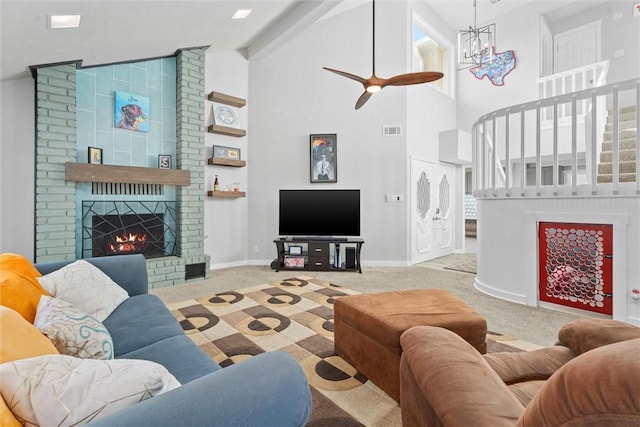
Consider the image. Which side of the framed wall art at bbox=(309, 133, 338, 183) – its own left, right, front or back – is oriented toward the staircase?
left

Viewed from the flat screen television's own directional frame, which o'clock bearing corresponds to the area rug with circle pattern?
The area rug with circle pattern is roughly at 12 o'clock from the flat screen television.

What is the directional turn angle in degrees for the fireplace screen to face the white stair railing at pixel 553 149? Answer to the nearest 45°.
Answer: approximately 45° to its left

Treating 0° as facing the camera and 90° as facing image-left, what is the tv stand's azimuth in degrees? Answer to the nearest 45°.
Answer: approximately 0°

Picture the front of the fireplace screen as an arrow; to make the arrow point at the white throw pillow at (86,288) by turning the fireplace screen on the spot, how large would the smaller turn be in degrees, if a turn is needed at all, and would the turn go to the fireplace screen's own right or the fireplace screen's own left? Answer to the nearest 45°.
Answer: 0° — it already faces it

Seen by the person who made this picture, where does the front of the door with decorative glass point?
facing the viewer and to the right of the viewer

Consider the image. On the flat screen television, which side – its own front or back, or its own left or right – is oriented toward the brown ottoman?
front
